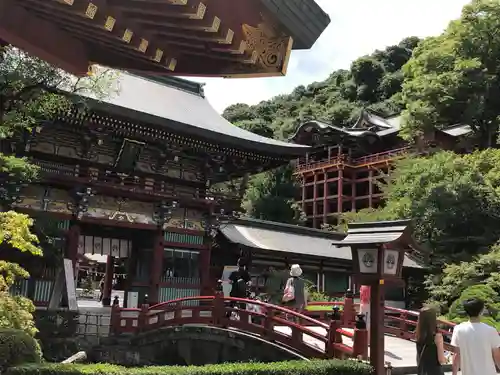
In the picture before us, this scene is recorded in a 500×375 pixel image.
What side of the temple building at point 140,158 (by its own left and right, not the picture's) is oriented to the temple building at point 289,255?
left

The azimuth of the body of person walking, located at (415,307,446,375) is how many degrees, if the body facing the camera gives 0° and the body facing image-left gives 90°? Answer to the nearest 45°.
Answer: approximately 180°

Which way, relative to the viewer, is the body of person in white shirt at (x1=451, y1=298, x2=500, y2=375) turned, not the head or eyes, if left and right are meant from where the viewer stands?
facing away from the viewer

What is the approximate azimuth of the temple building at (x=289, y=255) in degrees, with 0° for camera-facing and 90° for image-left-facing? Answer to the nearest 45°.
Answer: approximately 315°

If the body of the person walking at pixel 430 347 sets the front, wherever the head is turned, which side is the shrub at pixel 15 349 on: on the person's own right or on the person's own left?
on the person's own left

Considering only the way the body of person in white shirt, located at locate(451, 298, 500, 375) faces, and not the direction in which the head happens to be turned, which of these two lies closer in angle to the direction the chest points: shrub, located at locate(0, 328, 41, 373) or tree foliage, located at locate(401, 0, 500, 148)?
the tree foliage

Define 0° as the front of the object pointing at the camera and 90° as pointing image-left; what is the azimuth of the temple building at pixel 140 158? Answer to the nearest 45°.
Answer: approximately 315°

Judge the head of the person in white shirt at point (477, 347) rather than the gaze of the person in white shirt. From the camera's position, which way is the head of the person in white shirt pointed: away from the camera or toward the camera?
away from the camera

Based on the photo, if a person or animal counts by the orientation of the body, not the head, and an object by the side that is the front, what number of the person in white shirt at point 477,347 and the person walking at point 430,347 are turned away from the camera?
2

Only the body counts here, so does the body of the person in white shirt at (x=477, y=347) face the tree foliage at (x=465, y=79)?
yes
